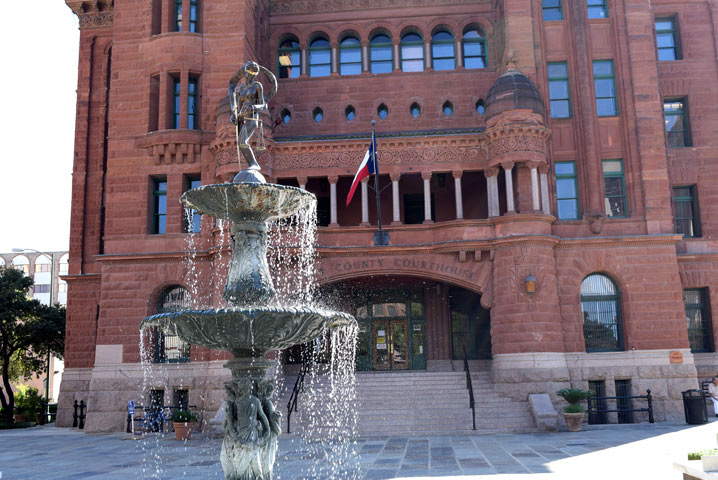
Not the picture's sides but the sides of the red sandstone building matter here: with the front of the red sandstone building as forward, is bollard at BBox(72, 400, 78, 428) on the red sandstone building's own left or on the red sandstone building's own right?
on the red sandstone building's own right

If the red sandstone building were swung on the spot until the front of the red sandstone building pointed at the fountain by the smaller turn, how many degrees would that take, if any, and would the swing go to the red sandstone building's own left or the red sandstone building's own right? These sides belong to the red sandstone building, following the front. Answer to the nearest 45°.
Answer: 0° — it already faces it

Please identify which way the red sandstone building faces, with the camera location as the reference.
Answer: facing the viewer

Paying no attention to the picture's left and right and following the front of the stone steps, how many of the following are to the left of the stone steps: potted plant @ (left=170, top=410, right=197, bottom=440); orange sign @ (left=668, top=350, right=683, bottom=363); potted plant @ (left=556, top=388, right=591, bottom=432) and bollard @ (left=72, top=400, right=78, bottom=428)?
2

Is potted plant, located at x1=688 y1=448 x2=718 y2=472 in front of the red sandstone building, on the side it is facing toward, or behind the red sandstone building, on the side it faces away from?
in front

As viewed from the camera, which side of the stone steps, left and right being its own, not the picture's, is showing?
front

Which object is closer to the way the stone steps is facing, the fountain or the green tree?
the fountain

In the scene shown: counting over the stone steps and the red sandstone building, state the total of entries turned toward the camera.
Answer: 2

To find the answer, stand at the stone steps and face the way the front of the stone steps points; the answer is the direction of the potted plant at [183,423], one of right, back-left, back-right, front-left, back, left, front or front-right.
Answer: right

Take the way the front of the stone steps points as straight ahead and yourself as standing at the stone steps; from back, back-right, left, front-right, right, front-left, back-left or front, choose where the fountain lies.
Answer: front

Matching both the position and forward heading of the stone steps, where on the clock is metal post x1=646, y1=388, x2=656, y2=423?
The metal post is roughly at 9 o'clock from the stone steps.
